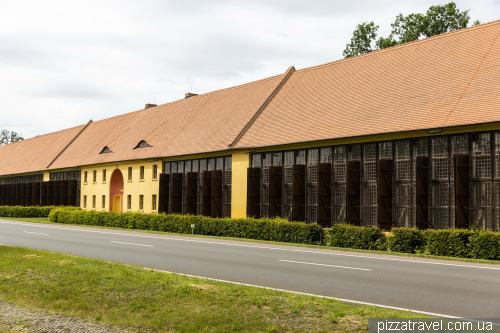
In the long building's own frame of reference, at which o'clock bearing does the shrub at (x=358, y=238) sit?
The shrub is roughly at 11 o'clock from the long building.

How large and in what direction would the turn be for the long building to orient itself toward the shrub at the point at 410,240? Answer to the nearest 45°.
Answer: approximately 45° to its left

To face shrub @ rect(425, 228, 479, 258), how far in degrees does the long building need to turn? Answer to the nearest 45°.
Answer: approximately 45° to its left

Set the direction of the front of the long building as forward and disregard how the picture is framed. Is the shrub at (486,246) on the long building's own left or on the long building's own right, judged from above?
on the long building's own left

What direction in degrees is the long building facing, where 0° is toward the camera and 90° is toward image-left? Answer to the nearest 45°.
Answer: approximately 45°
